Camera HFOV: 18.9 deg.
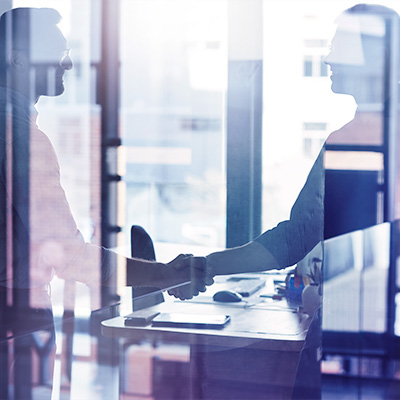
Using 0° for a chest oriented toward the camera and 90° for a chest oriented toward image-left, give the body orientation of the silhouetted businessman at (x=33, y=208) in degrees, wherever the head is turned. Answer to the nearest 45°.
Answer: approximately 270°

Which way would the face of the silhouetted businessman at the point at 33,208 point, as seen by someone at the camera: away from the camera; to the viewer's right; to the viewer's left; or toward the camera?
to the viewer's right
